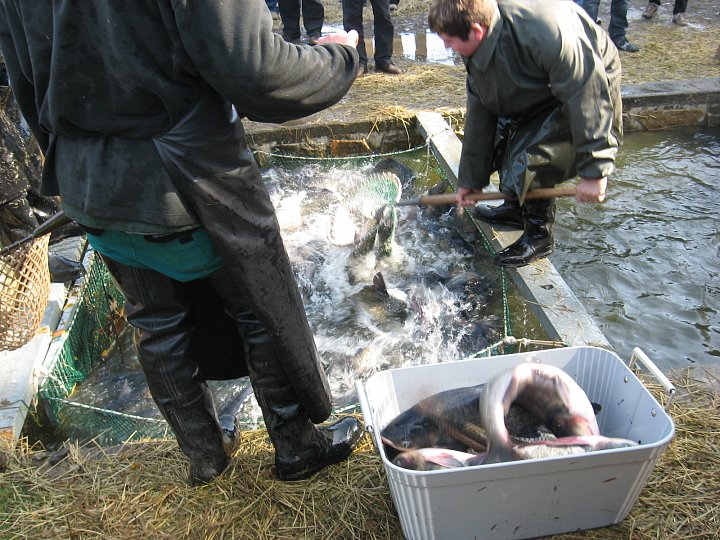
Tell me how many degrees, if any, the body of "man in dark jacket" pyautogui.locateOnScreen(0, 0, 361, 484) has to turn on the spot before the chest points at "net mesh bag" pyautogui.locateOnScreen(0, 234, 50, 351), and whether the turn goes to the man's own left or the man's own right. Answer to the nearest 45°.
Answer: approximately 90° to the man's own left

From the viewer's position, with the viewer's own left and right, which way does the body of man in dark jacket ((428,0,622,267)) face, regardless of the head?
facing the viewer and to the left of the viewer

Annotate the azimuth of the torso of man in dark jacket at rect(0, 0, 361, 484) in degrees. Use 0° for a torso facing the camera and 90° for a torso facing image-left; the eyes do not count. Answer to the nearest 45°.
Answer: approximately 225°

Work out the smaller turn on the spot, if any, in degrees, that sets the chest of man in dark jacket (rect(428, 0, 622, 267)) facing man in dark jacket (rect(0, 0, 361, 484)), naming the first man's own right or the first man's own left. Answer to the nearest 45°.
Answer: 0° — they already face them

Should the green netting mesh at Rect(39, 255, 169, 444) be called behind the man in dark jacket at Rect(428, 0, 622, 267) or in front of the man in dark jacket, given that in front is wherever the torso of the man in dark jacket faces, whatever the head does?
in front

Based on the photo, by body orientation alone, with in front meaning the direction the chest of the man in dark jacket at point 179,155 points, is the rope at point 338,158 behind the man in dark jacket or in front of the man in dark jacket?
in front

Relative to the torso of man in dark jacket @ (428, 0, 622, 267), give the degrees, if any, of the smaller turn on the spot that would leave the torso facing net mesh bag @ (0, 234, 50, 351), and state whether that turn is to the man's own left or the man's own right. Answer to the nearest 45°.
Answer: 0° — they already face it

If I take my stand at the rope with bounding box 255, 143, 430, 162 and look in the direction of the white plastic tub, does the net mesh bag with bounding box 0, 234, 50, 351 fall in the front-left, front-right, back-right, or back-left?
front-right

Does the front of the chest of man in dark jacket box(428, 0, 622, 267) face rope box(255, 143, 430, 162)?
no

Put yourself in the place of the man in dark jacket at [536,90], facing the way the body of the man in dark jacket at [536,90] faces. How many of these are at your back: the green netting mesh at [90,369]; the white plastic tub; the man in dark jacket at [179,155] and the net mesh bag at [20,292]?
0

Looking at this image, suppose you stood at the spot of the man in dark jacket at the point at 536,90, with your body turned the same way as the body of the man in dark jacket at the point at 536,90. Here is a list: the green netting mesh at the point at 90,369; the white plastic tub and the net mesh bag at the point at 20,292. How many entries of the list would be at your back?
0

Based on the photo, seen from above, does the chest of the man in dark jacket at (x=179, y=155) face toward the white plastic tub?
no

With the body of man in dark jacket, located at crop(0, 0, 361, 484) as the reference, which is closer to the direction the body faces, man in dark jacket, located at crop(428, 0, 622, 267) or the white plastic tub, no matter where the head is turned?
the man in dark jacket

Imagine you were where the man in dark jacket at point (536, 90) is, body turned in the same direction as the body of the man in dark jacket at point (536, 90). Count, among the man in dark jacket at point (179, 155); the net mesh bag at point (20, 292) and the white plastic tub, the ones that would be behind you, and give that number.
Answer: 0
